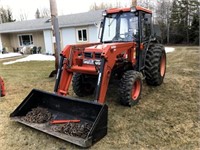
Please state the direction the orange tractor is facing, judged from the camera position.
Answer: facing the viewer and to the left of the viewer

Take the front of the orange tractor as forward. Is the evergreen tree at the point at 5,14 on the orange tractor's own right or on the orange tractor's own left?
on the orange tractor's own right

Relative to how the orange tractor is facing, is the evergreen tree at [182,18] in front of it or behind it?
behind

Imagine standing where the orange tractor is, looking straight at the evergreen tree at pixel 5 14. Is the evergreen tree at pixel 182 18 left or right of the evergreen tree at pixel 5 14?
right
